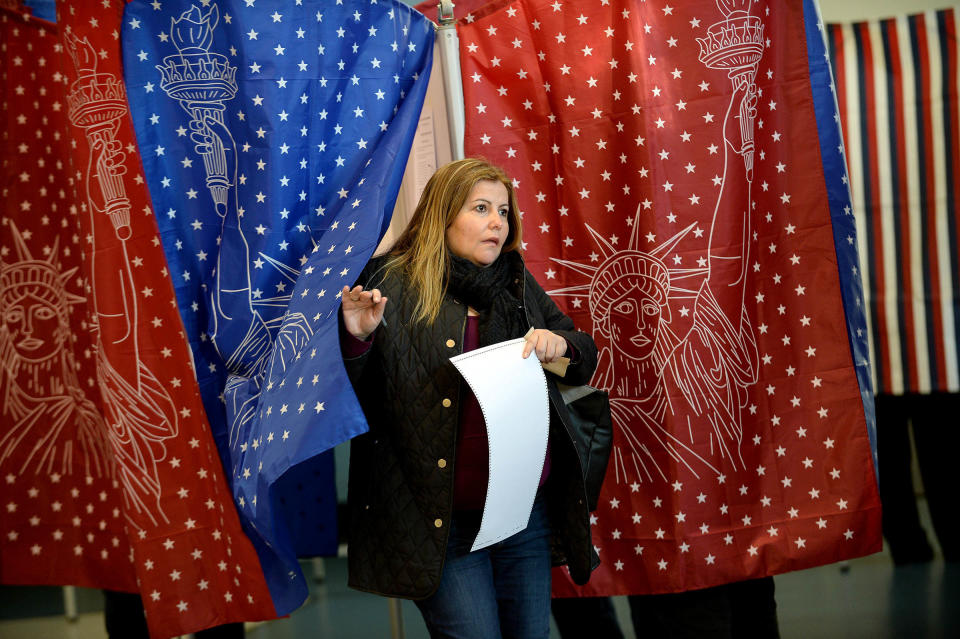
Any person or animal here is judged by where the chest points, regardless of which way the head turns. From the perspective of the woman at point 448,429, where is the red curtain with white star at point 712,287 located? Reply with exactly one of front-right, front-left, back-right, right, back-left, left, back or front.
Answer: left

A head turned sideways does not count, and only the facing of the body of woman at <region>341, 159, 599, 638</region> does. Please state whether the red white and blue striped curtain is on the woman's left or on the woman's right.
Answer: on the woman's left

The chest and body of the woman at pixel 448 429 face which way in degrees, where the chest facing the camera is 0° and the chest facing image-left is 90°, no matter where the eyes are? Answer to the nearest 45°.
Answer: approximately 315°
